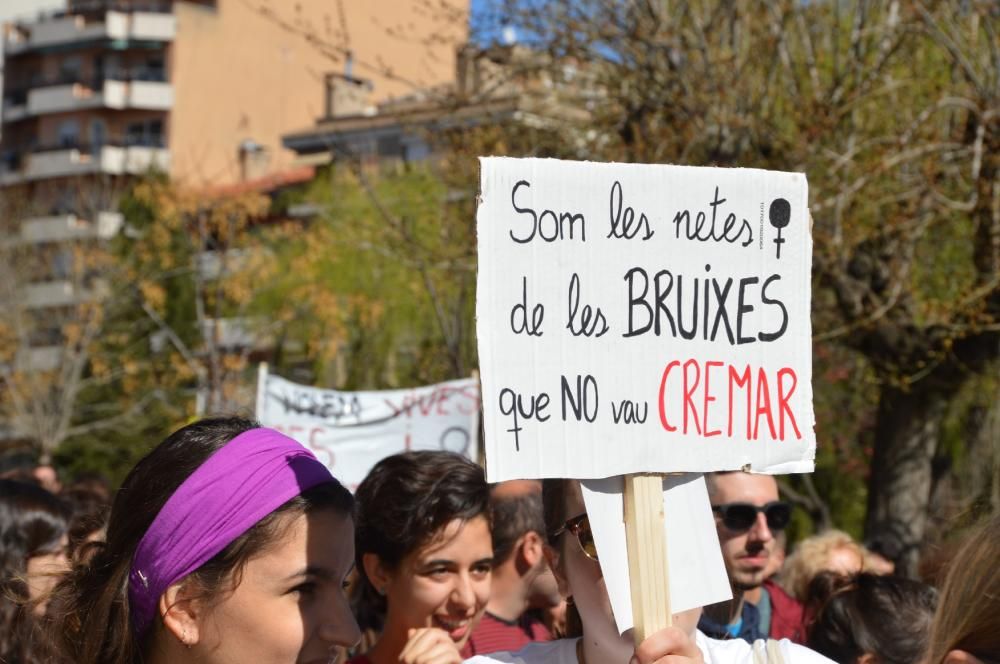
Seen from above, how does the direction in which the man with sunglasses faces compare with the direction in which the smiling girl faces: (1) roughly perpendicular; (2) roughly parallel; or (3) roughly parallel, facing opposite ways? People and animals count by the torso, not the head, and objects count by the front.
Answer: roughly parallel

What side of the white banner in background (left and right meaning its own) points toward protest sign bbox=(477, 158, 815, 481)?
front

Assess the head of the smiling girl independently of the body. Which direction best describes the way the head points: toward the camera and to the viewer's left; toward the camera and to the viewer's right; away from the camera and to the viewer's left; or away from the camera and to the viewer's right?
toward the camera and to the viewer's right

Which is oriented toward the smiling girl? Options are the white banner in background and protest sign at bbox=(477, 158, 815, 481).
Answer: the white banner in background

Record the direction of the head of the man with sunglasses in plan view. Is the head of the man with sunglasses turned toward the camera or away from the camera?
toward the camera

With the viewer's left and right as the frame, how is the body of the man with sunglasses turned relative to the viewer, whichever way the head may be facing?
facing the viewer and to the right of the viewer

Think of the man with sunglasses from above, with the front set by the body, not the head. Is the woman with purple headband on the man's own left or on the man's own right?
on the man's own right

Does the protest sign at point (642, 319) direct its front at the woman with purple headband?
no

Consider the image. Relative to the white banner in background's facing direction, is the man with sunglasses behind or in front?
in front

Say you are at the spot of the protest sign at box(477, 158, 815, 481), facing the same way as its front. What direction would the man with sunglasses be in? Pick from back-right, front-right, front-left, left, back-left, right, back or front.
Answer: back

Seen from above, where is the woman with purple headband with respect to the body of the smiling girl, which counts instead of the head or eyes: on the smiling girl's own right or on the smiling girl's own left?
on the smiling girl's own right

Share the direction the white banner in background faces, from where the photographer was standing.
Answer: facing the viewer

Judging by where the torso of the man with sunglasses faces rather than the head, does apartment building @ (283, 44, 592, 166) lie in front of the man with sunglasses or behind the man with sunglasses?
behind

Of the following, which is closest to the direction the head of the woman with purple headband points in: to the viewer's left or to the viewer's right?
to the viewer's right

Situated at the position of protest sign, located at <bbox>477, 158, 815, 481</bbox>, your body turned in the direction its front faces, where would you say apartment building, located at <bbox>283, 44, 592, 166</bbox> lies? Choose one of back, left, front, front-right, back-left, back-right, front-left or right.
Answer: back

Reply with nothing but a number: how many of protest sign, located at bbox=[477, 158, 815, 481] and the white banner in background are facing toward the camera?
2

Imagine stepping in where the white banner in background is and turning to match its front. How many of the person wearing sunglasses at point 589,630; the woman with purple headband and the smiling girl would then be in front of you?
3

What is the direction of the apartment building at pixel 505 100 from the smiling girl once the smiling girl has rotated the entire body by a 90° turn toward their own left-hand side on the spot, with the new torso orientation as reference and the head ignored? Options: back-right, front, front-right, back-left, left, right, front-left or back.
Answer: front-left

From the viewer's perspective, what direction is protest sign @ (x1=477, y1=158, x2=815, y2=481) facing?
toward the camera
